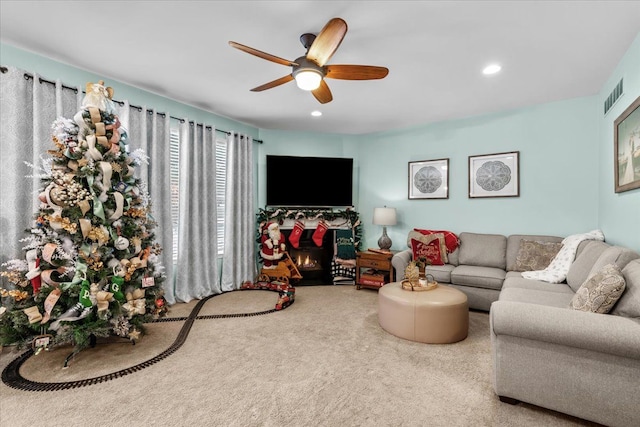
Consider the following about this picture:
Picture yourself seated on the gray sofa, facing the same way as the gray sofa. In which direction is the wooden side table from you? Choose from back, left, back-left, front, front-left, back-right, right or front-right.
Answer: right

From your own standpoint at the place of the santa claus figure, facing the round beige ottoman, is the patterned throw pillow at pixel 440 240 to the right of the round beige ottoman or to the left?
left

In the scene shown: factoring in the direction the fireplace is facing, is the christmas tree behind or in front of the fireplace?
in front

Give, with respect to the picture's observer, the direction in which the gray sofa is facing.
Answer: facing the viewer and to the left of the viewer

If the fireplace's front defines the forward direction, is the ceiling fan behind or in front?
in front

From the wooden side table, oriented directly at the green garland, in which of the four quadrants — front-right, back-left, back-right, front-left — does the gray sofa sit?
back-left

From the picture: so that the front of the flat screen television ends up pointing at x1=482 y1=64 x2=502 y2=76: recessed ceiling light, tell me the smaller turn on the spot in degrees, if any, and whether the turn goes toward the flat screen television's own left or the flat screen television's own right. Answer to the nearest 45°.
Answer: approximately 45° to the flat screen television's own left

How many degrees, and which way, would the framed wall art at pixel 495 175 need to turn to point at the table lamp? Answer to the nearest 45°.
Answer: approximately 45° to its right

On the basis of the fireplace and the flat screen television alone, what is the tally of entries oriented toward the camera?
2

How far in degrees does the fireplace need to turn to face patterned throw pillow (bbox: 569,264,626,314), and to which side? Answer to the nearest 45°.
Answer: approximately 45° to its left

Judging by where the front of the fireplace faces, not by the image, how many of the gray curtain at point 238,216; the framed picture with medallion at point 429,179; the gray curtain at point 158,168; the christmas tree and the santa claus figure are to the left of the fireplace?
1

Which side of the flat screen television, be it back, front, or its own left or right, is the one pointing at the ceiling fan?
front

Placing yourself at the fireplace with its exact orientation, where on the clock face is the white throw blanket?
The white throw blanket is roughly at 10 o'clock from the fireplace.

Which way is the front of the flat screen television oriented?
toward the camera

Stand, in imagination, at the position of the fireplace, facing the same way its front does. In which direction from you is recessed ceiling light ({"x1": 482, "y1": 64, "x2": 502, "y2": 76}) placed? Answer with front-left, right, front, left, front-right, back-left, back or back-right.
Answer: front-left
